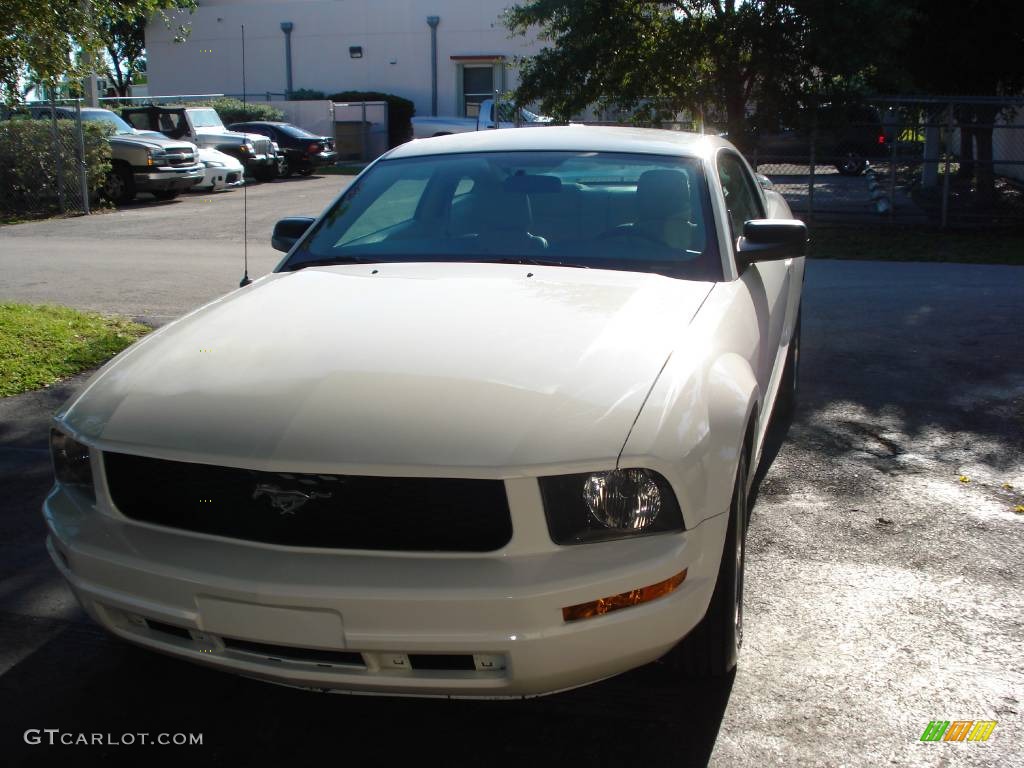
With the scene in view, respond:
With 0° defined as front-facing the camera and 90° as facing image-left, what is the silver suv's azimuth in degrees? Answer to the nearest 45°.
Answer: approximately 315°

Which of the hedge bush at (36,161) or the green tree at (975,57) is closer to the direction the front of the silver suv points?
the green tree

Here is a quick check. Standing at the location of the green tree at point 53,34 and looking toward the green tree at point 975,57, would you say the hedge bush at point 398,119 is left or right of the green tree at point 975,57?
left

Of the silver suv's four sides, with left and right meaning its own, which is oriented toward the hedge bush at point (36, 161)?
right

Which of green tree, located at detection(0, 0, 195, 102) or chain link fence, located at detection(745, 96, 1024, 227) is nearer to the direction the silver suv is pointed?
the chain link fence

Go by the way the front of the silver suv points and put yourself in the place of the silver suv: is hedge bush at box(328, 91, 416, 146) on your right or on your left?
on your left

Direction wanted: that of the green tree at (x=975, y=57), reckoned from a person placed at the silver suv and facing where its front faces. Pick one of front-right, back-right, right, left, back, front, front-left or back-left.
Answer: front

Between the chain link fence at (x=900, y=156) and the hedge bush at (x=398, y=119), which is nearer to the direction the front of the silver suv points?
the chain link fence

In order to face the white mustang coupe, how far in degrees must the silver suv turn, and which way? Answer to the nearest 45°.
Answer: approximately 45° to its right
